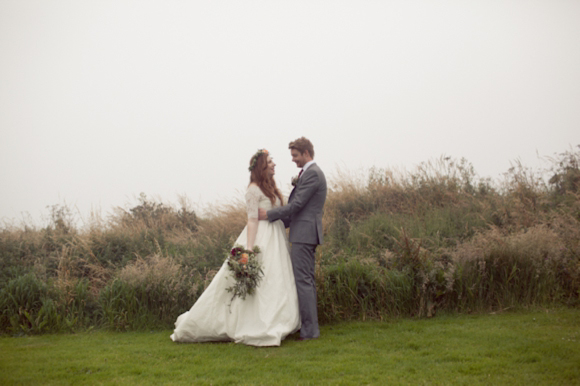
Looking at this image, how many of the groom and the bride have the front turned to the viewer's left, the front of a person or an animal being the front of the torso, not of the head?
1

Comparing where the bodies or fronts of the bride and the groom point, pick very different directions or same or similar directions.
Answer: very different directions

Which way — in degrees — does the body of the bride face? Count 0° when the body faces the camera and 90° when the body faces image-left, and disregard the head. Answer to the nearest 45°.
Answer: approximately 270°

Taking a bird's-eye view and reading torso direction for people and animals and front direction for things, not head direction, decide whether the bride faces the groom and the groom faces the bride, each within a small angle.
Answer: yes

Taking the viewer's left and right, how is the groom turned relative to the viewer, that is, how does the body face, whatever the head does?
facing to the left of the viewer

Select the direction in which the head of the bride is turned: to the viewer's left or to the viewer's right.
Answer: to the viewer's right
